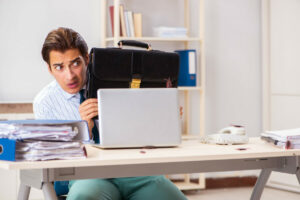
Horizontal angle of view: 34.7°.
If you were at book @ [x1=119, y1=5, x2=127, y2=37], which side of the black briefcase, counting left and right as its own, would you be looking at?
back

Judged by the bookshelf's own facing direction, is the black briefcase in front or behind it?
in front

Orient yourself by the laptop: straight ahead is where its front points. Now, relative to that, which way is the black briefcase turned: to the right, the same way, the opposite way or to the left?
the opposite way

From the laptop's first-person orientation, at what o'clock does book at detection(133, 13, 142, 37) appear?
The book is roughly at 12 o'clock from the laptop.

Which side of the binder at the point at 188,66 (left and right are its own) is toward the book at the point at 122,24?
right

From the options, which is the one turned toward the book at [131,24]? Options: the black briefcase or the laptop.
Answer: the laptop

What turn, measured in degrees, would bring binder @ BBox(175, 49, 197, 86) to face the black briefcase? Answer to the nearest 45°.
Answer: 0° — it already faces it

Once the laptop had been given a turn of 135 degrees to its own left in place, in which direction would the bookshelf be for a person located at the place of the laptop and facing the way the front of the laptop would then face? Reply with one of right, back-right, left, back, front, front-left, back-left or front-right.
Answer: back-right

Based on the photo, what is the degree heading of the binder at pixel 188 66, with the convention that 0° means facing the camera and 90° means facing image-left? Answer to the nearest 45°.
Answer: approximately 0°

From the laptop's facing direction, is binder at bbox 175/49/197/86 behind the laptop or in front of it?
in front

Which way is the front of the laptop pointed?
away from the camera

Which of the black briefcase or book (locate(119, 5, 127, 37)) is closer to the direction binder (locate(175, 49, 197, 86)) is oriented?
the black briefcase
